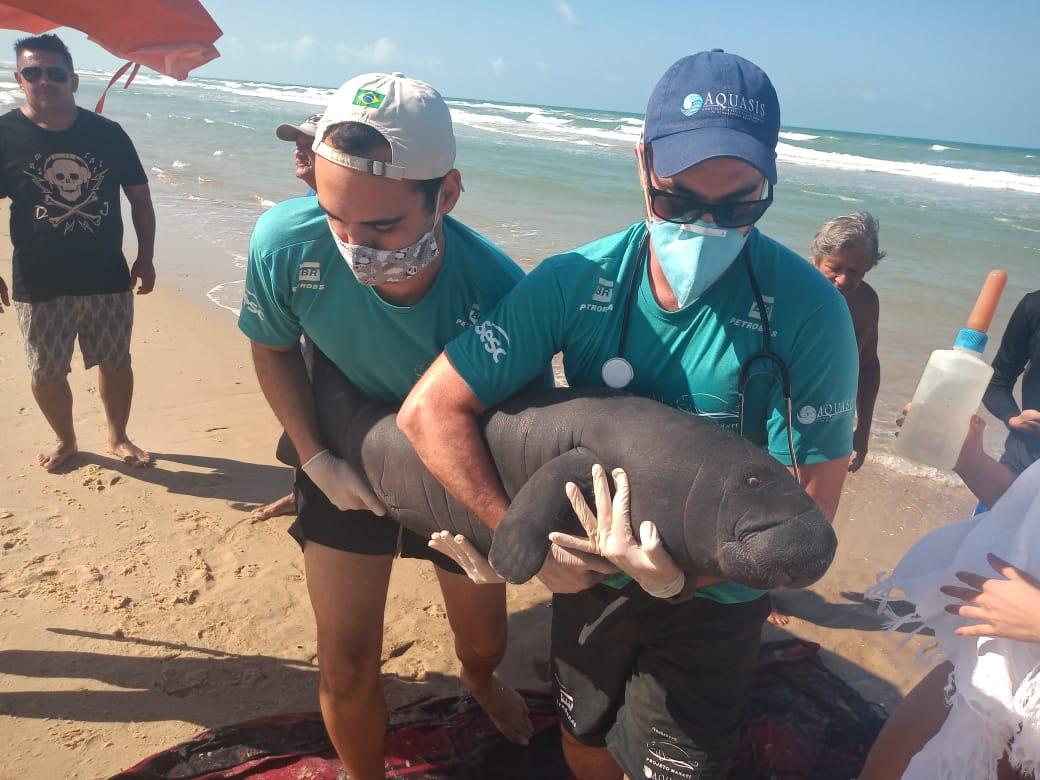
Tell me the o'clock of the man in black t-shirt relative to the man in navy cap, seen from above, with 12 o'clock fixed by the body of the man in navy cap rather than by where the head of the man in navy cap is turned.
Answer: The man in black t-shirt is roughly at 4 o'clock from the man in navy cap.

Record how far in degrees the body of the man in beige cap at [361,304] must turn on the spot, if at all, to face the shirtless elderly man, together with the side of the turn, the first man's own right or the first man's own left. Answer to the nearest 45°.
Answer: approximately 135° to the first man's own left

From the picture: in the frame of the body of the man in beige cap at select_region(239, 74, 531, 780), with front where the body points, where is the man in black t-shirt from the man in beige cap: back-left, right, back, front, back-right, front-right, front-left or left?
back-right

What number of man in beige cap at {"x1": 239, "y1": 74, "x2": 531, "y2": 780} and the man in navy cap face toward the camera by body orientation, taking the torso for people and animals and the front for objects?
2
